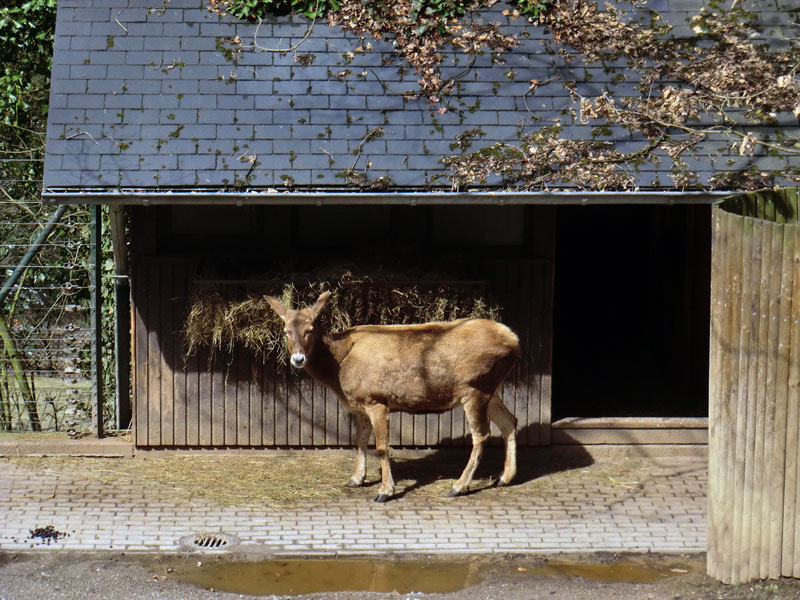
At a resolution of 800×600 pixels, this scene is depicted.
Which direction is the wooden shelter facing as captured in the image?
toward the camera

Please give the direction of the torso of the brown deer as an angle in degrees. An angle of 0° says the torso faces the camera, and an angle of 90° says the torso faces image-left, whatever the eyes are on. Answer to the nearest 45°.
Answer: approximately 90°

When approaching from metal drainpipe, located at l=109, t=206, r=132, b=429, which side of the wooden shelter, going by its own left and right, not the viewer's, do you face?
right

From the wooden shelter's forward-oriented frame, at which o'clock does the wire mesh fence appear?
The wire mesh fence is roughly at 4 o'clock from the wooden shelter.

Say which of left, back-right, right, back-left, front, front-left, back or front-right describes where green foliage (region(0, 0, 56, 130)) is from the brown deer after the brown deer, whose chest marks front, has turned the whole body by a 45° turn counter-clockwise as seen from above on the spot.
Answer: right

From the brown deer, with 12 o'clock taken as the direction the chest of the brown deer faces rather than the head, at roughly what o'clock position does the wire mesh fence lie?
The wire mesh fence is roughly at 1 o'clock from the brown deer.

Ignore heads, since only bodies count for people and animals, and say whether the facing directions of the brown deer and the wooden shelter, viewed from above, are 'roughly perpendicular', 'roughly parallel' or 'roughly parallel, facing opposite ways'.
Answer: roughly perpendicular

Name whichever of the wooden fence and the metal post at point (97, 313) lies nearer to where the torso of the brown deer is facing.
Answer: the metal post

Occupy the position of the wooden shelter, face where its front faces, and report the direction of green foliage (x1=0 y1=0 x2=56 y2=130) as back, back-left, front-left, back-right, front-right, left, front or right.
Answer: back-right
